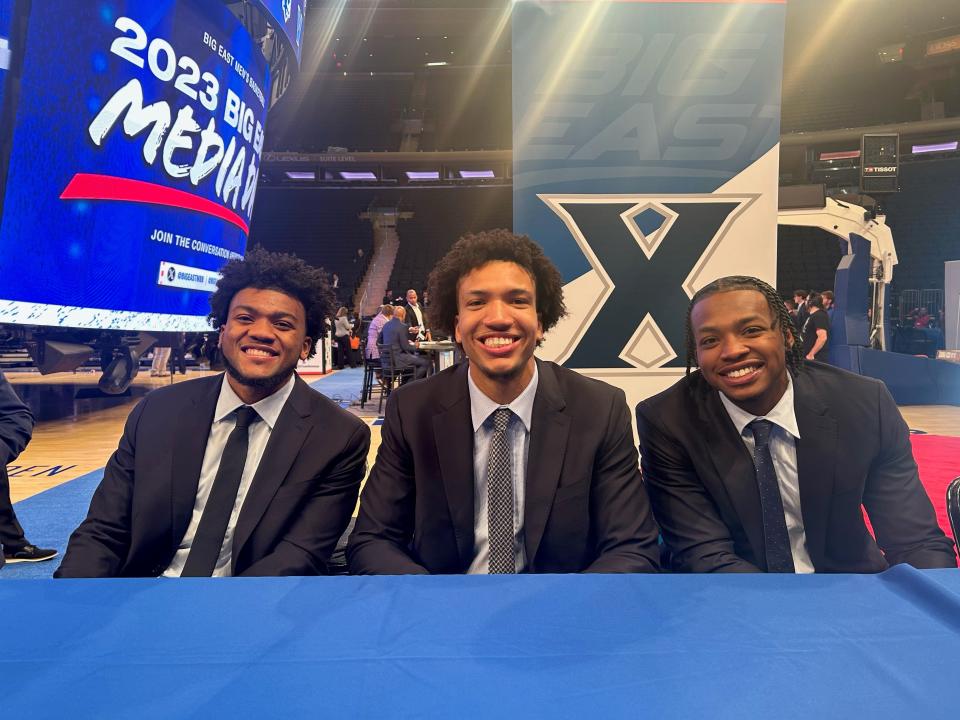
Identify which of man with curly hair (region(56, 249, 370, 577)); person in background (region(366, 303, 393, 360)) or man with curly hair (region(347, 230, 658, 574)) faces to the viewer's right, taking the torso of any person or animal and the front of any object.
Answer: the person in background

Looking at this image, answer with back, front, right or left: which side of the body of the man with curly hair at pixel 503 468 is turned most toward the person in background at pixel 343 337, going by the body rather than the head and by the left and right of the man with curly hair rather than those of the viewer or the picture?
back

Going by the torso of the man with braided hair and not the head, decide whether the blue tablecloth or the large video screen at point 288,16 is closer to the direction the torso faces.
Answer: the blue tablecloth

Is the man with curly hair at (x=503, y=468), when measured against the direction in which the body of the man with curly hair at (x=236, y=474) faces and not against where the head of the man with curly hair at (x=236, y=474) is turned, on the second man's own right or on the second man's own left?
on the second man's own left

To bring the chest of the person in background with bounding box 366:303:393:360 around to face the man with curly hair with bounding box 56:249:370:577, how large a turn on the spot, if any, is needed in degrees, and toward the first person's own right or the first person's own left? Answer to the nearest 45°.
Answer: approximately 90° to the first person's own right

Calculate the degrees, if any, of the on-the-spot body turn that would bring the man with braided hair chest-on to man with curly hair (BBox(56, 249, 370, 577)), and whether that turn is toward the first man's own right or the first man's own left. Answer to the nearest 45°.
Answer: approximately 45° to the first man's own right

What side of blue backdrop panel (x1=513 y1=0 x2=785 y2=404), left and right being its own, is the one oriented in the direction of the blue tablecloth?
front

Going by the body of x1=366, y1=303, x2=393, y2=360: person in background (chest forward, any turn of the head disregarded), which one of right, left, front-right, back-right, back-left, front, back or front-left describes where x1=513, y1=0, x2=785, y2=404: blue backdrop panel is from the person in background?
right

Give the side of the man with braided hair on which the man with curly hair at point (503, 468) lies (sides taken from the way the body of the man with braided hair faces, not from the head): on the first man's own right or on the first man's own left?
on the first man's own right

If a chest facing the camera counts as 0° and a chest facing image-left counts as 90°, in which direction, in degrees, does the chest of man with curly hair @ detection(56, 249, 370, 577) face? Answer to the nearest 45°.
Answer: approximately 0°

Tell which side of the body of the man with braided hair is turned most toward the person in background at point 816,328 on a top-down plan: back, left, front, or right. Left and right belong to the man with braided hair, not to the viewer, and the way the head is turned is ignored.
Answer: back

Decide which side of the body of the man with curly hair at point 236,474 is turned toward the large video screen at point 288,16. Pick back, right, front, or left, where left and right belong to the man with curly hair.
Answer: back
